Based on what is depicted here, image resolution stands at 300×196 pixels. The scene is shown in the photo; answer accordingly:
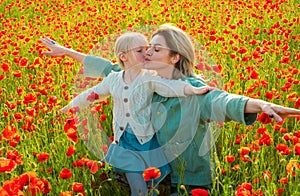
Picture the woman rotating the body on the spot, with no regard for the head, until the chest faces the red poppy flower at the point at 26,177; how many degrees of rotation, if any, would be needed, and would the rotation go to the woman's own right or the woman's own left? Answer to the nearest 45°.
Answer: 0° — they already face it

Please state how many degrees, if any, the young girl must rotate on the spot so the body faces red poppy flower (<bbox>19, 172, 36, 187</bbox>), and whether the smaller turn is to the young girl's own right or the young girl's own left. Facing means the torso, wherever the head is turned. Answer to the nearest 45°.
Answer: approximately 45° to the young girl's own right

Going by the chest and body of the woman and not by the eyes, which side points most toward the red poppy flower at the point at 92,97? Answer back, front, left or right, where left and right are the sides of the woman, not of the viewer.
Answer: right

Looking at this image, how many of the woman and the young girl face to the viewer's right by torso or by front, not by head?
0

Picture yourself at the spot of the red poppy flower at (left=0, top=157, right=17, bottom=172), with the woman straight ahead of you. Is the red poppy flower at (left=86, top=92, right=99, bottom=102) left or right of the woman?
left

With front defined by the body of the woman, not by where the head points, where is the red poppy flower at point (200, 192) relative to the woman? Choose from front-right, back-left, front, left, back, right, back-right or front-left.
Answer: front-left

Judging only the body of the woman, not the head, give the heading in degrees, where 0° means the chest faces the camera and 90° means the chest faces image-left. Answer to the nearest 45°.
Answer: approximately 45°

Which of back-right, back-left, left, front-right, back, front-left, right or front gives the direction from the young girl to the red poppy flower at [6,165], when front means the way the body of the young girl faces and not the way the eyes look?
front-right

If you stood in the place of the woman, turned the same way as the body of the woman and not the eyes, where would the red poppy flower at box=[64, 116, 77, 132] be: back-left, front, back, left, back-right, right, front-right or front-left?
front-right
